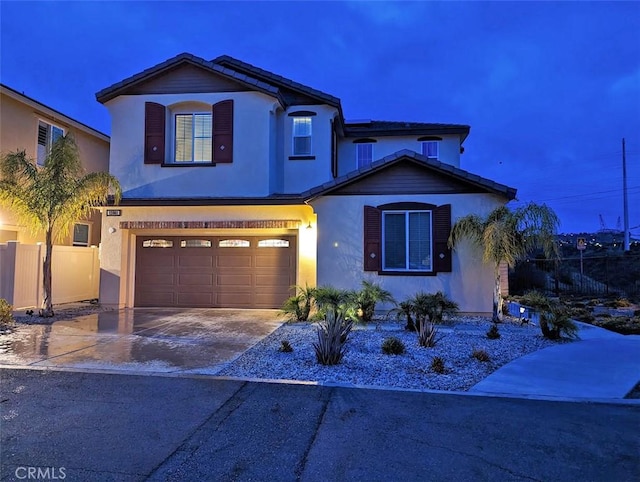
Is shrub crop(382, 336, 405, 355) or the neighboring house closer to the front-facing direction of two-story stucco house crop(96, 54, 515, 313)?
the shrub

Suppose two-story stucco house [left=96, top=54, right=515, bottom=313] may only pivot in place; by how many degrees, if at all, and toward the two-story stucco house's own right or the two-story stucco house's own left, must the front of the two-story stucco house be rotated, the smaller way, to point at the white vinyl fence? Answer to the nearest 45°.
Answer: approximately 90° to the two-story stucco house's own right

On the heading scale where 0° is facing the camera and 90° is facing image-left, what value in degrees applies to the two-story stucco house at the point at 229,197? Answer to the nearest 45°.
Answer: approximately 0°

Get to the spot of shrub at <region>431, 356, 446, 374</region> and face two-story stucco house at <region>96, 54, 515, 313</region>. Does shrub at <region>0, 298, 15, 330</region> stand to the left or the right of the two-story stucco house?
left

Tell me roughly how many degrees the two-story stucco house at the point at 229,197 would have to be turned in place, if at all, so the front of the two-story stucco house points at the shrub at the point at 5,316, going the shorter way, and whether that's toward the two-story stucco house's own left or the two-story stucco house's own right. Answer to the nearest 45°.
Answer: approximately 45° to the two-story stucco house's own right

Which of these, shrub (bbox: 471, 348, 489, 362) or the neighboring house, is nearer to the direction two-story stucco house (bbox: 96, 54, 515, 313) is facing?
the shrub

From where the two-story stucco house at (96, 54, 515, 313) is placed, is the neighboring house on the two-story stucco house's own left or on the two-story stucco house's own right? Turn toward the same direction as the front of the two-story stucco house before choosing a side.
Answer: on the two-story stucco house's own right

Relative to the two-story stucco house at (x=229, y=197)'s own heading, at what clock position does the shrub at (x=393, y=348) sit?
The shrub is roughly at 11 o'clock from the two-story stucco house.
